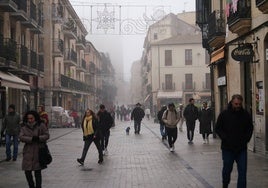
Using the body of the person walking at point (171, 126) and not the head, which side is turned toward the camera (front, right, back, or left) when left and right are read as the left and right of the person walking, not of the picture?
front

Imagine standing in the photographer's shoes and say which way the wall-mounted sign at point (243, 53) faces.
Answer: facing the viewer

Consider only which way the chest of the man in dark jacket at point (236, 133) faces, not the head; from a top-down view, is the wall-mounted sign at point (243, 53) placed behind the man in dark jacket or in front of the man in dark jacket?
behind

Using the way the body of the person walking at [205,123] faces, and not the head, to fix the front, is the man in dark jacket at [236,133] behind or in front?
in front

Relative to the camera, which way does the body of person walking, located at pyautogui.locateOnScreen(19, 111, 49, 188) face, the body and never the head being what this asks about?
toward the camera

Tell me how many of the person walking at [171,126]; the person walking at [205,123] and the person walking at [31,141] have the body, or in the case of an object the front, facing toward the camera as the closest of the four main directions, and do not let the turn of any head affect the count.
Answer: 3

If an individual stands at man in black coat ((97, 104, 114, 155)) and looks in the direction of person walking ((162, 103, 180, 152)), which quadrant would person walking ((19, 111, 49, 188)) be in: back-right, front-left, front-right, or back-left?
back-right

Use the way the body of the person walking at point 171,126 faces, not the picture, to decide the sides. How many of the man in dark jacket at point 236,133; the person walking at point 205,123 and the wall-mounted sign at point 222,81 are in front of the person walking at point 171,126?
1

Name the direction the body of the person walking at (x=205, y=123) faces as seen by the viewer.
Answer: toward the camera
